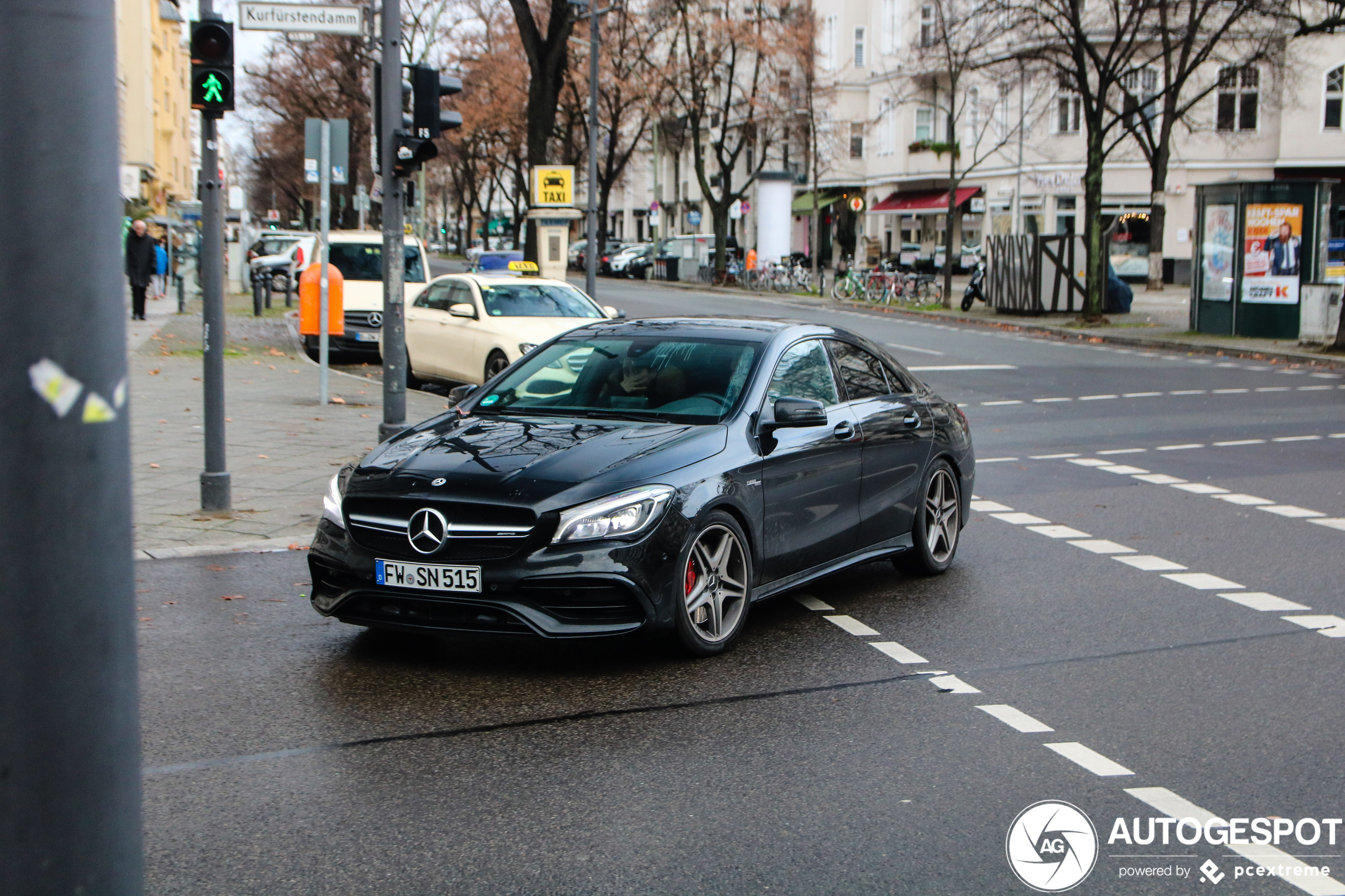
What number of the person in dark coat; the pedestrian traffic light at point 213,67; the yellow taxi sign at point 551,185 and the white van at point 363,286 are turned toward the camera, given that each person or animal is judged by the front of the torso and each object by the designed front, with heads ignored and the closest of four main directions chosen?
4

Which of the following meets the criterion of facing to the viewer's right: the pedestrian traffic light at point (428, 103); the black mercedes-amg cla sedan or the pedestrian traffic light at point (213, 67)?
the pedestrian traffic light at point (428, 103)

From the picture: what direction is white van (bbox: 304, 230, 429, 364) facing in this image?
toward the camera

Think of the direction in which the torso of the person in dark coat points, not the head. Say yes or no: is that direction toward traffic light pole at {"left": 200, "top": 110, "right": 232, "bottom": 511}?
yes

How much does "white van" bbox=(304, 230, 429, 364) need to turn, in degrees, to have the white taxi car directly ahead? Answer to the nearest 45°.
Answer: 0° — it already faces it

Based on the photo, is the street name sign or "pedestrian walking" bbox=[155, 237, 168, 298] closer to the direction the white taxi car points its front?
the street name sign

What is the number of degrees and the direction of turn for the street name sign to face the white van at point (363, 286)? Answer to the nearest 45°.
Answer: approximately 180°

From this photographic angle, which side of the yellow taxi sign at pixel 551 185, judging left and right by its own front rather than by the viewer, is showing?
front

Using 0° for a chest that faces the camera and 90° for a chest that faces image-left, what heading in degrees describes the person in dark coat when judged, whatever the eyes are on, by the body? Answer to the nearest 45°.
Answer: approximately 0°

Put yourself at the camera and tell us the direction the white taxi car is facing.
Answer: facing the viewer and to the right of the viewer

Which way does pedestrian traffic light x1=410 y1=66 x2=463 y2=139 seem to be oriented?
to the viewer's right

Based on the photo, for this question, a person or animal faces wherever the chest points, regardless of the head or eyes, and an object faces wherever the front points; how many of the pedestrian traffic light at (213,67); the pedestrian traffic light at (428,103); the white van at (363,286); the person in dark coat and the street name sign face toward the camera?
4

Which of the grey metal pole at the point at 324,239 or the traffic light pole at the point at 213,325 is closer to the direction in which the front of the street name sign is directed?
the traffic light pole

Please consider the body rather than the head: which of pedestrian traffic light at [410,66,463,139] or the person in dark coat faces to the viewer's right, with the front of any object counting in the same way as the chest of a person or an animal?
the pedestrian traffic light
